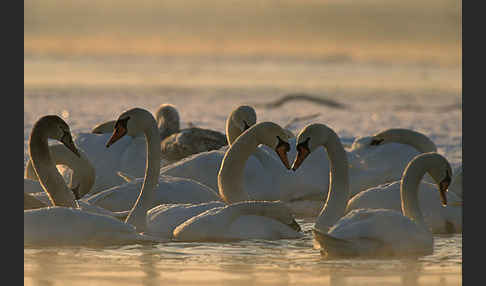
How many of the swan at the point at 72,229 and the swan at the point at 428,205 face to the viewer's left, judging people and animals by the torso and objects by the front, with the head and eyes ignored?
1

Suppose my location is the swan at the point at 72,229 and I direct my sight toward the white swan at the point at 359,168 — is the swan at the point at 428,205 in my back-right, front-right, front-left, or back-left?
front-right

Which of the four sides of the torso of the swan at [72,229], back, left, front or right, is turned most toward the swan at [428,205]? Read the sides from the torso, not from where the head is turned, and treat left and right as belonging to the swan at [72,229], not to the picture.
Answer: back

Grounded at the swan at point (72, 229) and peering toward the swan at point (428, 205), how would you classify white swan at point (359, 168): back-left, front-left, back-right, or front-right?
front-left

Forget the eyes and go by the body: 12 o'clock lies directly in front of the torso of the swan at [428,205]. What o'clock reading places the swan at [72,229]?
the swan at [72,229] is roughly at 5 o'clock from the swan at [428,205].

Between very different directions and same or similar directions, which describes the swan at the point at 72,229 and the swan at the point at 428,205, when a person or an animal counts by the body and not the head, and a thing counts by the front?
very different directions

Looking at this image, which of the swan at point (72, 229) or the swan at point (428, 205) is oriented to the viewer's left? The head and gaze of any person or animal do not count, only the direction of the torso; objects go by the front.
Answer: the swan at point (72, 229)

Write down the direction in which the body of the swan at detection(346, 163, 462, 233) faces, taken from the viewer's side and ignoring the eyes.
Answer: to the viewer's right
